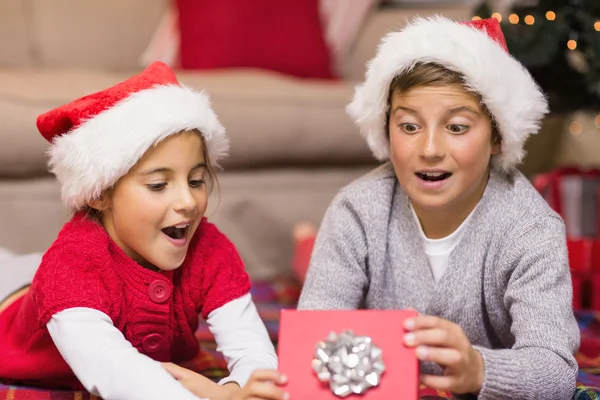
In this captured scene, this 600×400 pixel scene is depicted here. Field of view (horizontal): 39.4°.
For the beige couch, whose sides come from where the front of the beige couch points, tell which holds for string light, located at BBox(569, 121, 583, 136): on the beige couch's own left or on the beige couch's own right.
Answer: on the beige couch's own left

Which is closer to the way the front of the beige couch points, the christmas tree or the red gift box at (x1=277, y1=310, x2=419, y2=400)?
the red gift box

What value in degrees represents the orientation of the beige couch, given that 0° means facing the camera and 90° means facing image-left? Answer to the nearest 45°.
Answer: approximately 0°

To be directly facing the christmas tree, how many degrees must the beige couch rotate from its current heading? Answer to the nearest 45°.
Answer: approximately 45° to its left

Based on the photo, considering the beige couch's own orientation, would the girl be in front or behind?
in front

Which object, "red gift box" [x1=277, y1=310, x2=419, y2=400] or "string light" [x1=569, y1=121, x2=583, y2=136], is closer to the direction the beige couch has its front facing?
the red gift box

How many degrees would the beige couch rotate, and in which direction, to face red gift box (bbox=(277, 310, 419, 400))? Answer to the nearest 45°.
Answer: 0° — it already faces it
